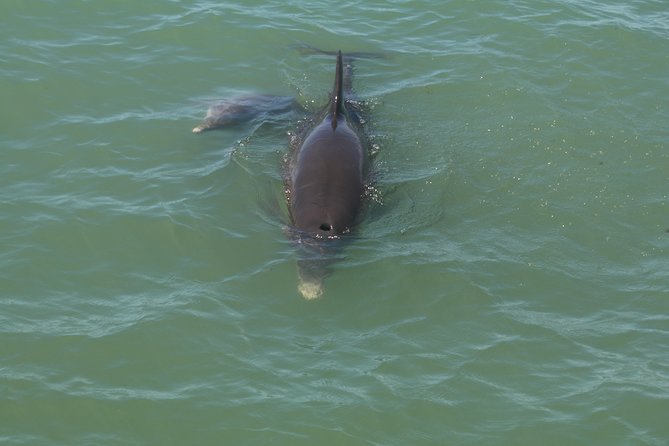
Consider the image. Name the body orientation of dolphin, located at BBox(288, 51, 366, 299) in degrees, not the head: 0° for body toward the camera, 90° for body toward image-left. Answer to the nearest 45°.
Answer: approximately 0°
